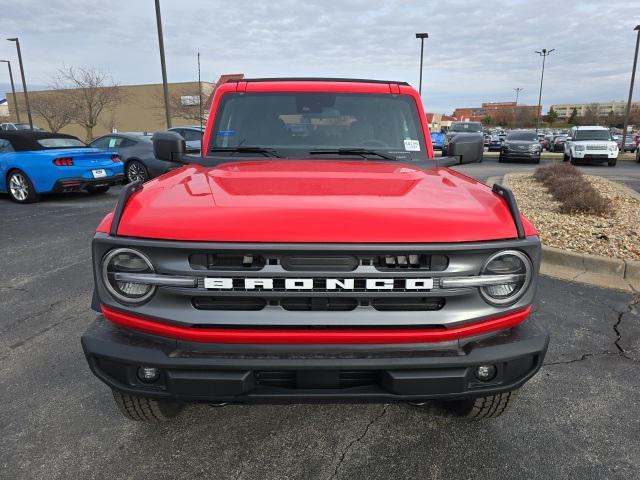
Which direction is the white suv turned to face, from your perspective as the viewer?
facing the viewer

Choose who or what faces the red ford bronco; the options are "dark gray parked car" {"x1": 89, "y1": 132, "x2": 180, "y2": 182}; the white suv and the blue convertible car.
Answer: the white suv

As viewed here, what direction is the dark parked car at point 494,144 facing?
toward the camera

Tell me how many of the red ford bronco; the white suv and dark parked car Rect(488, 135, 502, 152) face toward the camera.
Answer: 3

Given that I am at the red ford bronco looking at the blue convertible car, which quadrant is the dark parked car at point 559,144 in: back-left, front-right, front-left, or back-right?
front-right

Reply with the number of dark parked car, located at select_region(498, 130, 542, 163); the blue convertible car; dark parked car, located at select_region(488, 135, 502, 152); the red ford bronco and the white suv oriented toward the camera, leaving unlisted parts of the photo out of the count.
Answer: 4

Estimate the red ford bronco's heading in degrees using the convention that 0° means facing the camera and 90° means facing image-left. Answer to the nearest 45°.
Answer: approximately 0°

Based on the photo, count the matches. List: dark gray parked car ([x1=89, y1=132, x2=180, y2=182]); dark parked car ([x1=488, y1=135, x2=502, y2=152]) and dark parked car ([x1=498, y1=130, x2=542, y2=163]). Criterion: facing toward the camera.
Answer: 2

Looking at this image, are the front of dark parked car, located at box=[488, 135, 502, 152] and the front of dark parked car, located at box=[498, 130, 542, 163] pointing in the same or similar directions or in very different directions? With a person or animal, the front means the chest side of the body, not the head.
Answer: same or similar directions

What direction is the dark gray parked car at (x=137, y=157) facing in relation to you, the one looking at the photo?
facing away from the viewer and to the left of the viewer

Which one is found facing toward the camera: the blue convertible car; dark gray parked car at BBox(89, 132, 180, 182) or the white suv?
the white suv

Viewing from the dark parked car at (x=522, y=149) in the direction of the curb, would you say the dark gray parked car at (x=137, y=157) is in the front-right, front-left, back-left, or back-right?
front-right

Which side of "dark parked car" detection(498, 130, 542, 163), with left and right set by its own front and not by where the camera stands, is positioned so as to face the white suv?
left

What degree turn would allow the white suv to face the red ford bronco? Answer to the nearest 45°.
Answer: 0° — it already faces it

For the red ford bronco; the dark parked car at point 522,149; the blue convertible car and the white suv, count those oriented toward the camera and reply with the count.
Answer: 3

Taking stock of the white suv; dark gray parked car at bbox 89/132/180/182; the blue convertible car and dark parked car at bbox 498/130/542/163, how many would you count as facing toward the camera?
2
